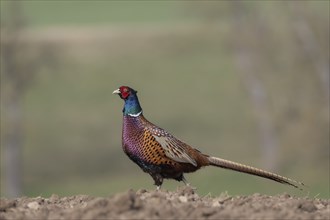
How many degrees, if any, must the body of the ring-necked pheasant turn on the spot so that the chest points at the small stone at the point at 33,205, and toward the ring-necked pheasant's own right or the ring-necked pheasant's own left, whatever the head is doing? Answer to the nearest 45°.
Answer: approximately 45° to the ring-necked pheasant's own left

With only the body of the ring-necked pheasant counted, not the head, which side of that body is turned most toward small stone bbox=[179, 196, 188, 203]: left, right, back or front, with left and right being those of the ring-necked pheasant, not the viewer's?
left

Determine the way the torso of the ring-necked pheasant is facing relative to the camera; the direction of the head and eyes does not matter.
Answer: to the viewer's left

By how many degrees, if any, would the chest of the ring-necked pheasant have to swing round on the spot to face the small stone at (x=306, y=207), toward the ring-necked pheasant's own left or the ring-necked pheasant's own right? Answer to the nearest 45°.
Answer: approximately 135° to the ring-necked pheasant's own left
